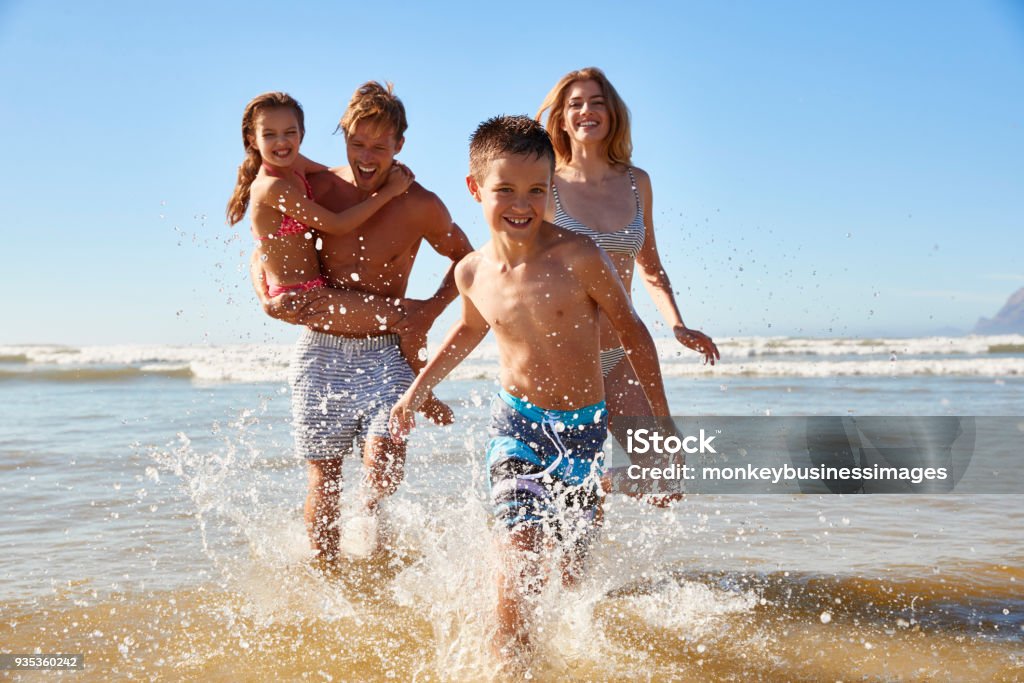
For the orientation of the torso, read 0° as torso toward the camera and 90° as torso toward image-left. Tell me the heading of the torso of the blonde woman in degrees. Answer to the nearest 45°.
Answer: approximately 0°
